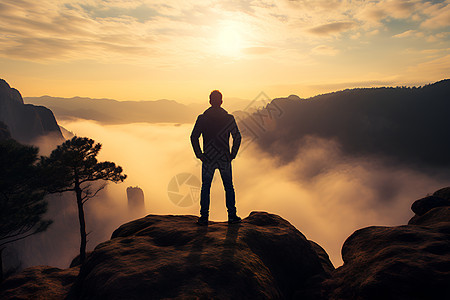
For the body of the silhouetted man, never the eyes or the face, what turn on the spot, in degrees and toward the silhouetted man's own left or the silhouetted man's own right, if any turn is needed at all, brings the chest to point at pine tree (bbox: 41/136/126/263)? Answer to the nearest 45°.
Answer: approximately 45° to the silhouetted man's own left

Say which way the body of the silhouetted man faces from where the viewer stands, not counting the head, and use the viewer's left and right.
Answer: facing away from the viewer

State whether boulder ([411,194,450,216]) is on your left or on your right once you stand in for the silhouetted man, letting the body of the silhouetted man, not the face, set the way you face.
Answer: on your right

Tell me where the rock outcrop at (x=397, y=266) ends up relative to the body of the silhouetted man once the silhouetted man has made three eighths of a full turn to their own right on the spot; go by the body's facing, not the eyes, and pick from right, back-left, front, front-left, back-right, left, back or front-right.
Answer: front
